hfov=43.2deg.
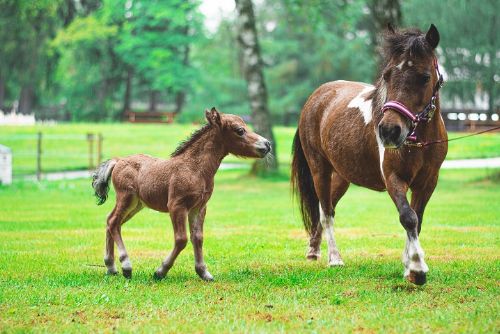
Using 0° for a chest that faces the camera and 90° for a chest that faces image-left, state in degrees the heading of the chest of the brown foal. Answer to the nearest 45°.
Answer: approximately 270°

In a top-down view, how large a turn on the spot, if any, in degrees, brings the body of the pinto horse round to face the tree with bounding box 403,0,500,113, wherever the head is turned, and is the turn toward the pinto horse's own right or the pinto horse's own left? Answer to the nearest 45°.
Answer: approximately 135° to the pinto horse's own left

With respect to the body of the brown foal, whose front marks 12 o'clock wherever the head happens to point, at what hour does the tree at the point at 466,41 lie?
The tree is roughly at 10 o'clock from the brown foal.

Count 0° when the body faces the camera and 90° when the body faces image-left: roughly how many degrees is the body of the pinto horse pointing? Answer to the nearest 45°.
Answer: approximately 315°

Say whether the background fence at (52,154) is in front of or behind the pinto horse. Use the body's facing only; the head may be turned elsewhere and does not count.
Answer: behind

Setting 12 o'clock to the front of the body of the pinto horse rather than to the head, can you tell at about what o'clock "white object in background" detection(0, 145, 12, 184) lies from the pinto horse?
The white object in background is roughly at 6 o'clock from the pinto horse.

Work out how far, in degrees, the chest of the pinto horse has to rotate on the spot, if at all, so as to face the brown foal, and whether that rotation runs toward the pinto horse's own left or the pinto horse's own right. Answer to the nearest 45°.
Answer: approximately 135° to the pinto horse's own right
